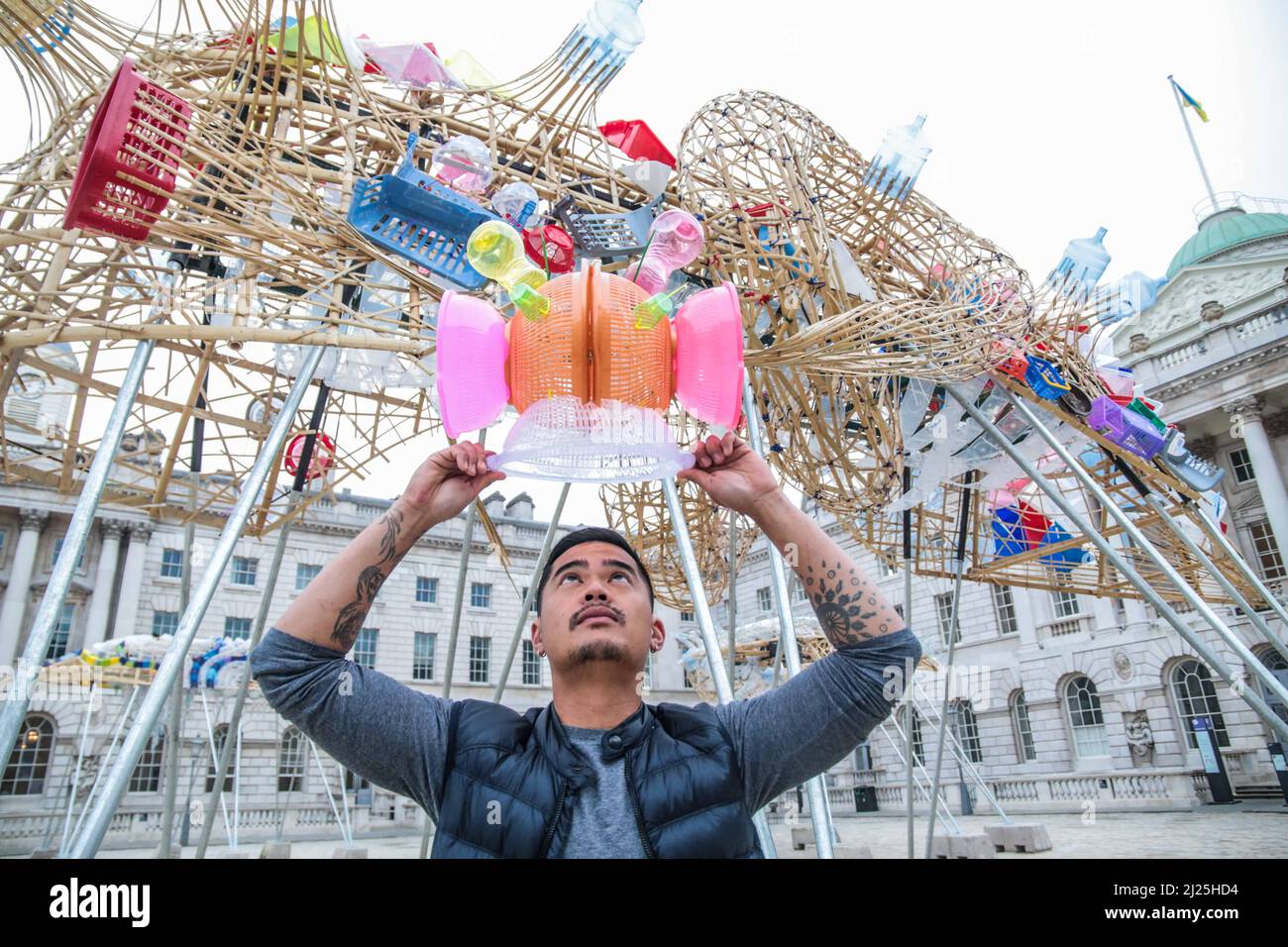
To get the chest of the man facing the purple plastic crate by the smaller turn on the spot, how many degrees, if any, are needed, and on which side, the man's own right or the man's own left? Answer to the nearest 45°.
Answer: approximately 135° to the man's own left

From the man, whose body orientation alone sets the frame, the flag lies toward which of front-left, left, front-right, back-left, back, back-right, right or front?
back-left

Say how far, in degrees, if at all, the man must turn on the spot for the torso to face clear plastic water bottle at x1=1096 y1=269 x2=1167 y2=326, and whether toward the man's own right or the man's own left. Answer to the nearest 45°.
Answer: approximately 135° to the man's own left

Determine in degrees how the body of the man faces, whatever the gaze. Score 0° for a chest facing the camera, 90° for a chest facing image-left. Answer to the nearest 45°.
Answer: approximately 0°
